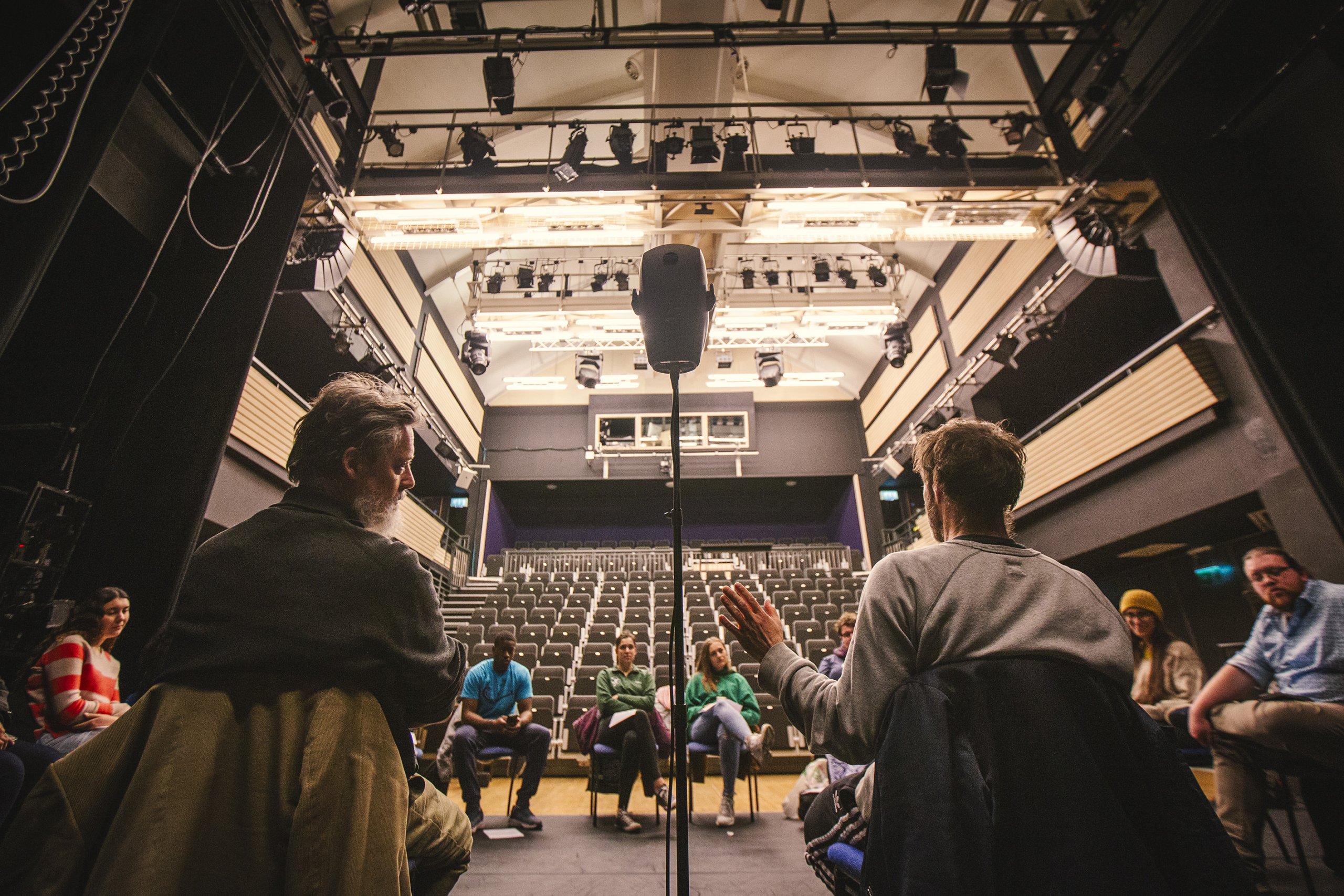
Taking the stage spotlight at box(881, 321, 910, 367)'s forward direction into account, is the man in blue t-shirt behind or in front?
in front

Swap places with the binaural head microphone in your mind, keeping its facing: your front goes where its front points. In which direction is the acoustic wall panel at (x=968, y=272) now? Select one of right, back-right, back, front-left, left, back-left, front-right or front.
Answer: front-right

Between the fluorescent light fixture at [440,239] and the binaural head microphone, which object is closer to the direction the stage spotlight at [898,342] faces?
the binaural head microphone

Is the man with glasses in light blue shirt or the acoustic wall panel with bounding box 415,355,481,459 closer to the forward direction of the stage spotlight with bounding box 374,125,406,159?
the man with glasses in light blue shirt

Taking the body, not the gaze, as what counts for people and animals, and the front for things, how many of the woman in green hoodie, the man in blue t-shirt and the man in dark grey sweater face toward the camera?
2

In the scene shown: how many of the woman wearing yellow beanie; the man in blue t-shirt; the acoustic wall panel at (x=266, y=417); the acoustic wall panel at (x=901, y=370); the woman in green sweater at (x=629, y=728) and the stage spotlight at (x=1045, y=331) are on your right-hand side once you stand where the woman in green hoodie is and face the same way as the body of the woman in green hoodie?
3

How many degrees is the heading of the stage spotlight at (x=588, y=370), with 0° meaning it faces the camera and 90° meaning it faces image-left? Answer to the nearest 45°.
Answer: approximately 0°

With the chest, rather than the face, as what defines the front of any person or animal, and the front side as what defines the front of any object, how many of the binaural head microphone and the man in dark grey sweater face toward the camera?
0

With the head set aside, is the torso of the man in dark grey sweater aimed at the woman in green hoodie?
yes

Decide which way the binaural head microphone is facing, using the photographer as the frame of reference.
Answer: facing away from the viewer

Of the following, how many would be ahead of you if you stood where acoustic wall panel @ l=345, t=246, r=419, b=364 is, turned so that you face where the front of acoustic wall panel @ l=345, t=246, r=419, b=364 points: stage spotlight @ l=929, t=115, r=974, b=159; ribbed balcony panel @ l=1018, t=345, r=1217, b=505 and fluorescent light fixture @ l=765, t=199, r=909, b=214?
3

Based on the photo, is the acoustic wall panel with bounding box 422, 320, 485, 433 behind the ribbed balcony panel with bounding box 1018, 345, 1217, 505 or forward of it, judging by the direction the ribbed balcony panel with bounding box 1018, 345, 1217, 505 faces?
forward
